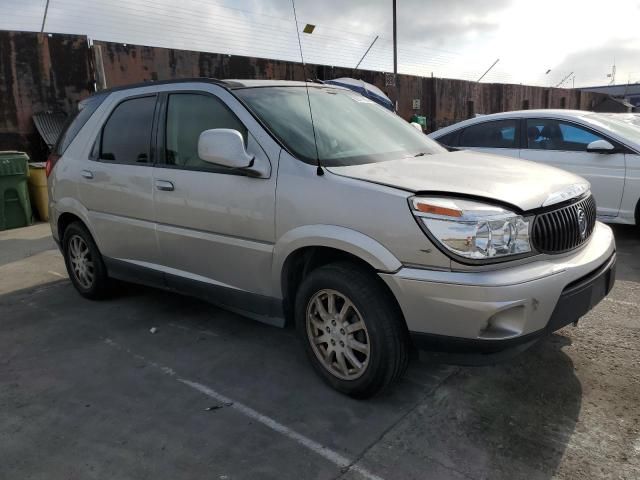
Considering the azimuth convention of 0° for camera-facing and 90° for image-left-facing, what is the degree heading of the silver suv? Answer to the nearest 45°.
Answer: approximately 315°

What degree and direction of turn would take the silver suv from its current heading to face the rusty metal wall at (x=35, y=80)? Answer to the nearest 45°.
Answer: approximately 180°

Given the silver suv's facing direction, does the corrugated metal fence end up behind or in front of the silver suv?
behind

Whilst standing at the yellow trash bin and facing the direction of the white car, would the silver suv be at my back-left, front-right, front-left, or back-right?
front-right

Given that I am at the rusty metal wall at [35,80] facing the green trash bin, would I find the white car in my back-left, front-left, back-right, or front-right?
front-left

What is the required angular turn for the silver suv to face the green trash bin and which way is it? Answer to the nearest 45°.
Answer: approximately 180°

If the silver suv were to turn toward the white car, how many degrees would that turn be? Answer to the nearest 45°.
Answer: approximately 90° to its left

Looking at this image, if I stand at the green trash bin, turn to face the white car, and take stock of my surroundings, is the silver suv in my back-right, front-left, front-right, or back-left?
front-right

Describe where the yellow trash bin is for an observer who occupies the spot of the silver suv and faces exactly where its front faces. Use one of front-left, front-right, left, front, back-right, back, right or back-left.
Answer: back
